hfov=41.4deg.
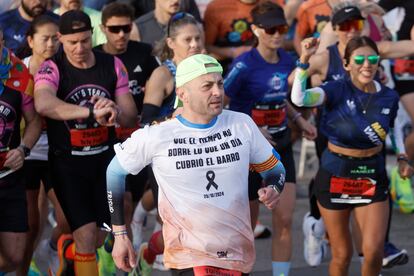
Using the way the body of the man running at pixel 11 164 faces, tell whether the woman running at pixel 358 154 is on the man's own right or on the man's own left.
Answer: on the man's own left

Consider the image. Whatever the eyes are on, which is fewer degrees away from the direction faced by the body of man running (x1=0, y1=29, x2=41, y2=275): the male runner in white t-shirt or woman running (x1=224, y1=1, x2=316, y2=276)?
the male runner in white t-shirt

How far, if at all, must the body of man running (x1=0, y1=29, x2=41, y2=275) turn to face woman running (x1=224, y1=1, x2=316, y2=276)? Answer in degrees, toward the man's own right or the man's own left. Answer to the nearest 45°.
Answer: approximately 90° to the man's own left

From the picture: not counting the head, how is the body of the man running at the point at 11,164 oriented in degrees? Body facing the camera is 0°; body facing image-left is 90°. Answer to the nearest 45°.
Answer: approximately 0°

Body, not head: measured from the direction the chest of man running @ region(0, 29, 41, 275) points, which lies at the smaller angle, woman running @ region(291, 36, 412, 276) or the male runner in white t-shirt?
the male runner in white t-shirt
